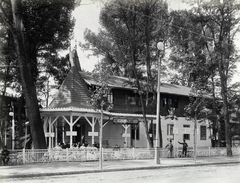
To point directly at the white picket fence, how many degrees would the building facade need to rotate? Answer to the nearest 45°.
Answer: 0° — it already faces it

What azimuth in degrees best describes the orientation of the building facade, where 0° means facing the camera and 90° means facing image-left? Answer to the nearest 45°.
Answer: approximately 0°

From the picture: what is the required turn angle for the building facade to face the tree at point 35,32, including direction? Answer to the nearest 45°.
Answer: approximately 45° to its right
